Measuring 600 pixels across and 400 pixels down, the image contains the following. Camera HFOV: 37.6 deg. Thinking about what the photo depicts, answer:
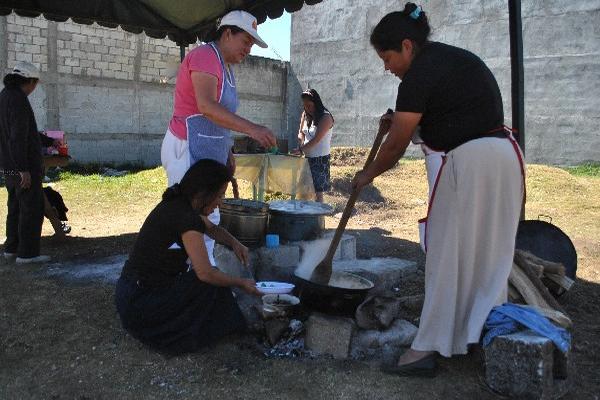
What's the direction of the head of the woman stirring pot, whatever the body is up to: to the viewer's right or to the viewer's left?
to the viewer's left

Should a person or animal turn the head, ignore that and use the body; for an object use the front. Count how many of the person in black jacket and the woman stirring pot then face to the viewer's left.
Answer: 1

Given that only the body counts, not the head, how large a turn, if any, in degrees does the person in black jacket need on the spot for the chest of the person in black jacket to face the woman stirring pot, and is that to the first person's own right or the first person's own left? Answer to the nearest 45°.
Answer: approximately 45° to the first person's own right

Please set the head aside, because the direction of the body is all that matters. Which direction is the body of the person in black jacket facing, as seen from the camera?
to the viewer's right

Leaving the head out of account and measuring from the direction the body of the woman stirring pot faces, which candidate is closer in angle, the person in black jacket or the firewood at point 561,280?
the person in black jacket

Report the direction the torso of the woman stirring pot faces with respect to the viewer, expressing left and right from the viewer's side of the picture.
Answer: facing to the left of the viewer

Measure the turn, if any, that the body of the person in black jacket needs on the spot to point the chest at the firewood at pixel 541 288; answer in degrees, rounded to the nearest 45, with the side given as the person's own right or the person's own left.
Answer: approximately 45° to the person's own right

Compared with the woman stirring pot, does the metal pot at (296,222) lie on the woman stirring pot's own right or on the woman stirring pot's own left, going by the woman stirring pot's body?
on the woman stirring pot's own right
